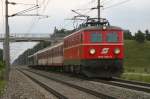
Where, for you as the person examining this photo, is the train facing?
facing the viewer and to the right of the viewer
